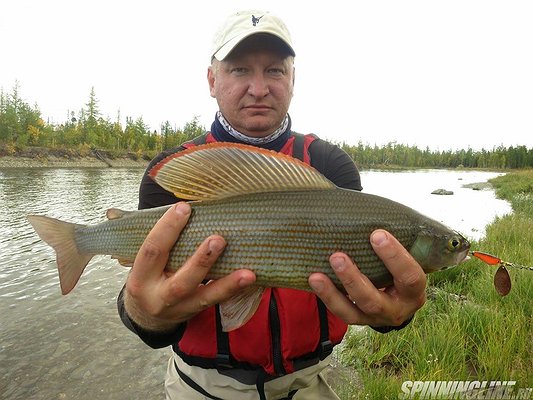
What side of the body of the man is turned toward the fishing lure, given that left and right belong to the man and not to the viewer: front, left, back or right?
left

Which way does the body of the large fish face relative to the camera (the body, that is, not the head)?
to the viewer's right

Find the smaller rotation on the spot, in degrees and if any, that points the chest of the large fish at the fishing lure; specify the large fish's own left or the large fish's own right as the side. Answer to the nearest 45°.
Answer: approximately 45° to the large fish's own left
